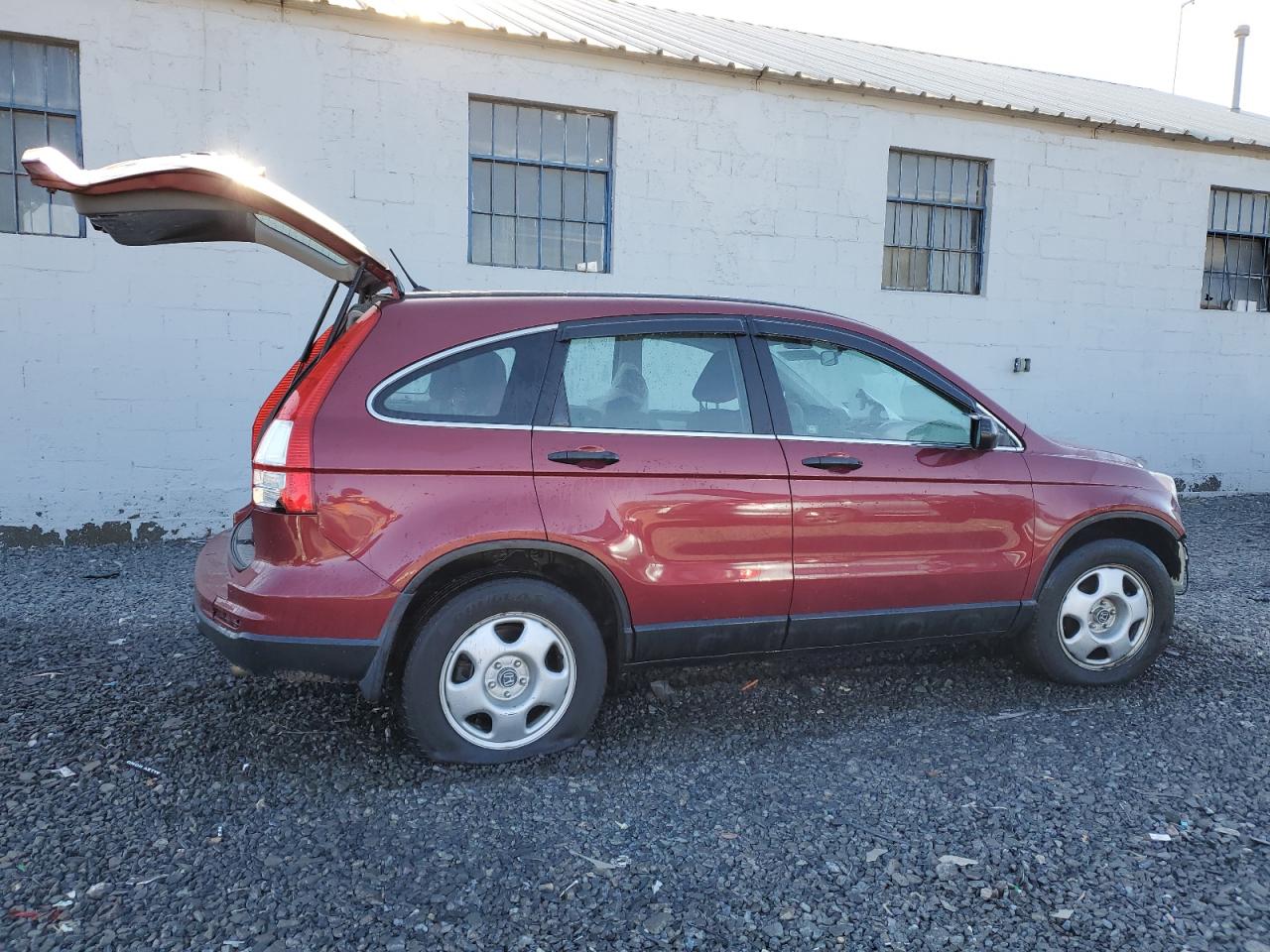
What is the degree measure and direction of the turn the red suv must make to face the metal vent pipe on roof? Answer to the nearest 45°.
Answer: approximately 45° to its left

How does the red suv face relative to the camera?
to the viewer's right
